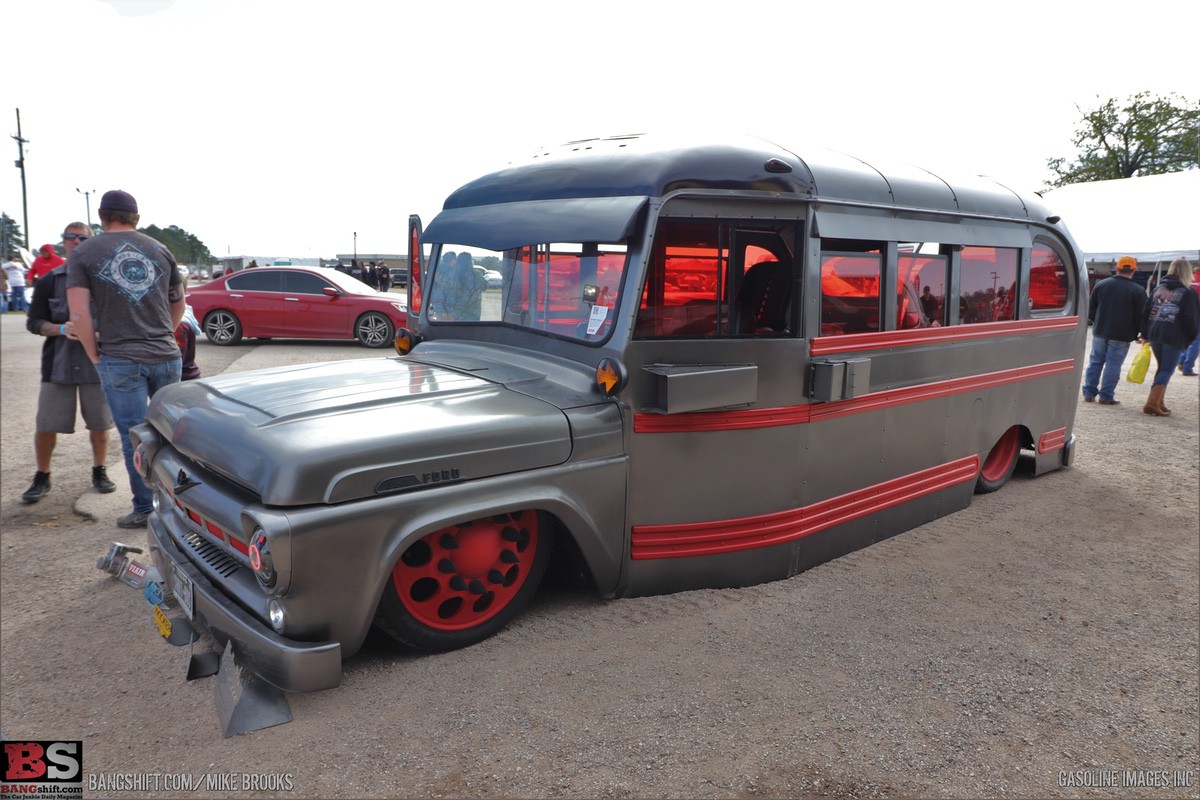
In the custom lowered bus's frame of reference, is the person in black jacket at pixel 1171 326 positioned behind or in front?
behind

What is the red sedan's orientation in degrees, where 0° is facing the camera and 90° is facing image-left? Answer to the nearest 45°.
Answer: approximately 270°

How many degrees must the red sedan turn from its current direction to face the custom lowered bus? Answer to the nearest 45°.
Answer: approximately 90° to its right

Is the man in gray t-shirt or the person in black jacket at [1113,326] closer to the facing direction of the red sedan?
the person in black jacket

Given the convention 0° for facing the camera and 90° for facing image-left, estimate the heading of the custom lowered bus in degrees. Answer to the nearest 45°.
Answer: approximately 45°

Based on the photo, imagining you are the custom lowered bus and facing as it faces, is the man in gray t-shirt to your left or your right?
on your right

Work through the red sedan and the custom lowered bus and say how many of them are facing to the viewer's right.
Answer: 1

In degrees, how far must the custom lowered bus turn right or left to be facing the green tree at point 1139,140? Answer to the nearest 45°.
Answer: approximately 180°

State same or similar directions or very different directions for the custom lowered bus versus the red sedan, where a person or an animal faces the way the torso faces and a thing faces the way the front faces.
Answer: very different directions

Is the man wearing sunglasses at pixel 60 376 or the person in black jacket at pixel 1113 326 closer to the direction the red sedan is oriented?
the person in black jacket

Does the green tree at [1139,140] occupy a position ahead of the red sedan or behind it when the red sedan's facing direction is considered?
ahead

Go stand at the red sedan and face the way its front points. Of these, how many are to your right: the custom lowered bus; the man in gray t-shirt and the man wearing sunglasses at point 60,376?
3
